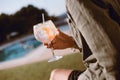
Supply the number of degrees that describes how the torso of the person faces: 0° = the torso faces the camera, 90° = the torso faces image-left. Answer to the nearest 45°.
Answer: approximately 90°
